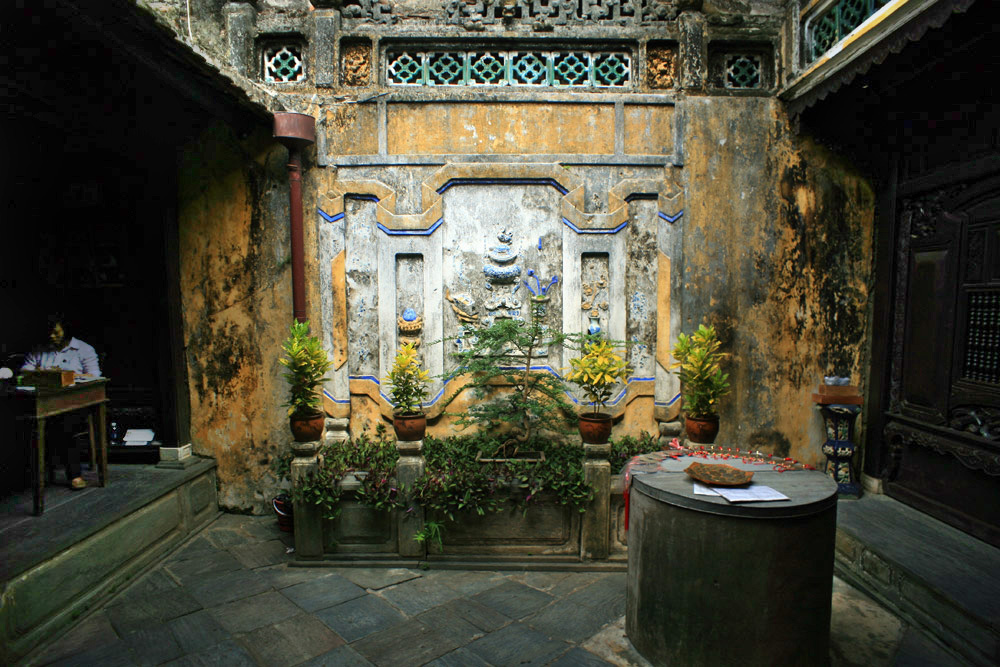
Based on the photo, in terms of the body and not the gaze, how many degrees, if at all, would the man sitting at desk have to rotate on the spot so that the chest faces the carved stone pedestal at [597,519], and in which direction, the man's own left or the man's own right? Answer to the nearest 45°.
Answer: approximately 45° to the man's own left

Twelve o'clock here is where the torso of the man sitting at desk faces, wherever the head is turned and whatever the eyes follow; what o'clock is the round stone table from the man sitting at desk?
The round stone table is roughly at 11 o'clock from the man sitting at desk.

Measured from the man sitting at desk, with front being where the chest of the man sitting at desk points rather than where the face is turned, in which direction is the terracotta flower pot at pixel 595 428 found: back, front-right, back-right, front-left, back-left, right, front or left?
front-left

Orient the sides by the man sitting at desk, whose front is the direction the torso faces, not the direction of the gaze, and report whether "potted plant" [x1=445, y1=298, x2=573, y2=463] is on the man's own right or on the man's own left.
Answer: on the man's own left

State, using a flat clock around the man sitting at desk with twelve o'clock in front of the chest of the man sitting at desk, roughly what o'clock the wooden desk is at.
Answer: The wooden desk is roughly at 12 o'clock from the man sitting at desk.

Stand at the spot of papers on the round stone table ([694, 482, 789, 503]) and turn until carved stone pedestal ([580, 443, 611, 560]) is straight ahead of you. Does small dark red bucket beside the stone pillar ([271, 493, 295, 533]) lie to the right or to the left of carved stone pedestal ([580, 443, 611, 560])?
left

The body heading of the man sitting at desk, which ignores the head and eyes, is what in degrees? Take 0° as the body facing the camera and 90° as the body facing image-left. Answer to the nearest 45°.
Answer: approximately 0°

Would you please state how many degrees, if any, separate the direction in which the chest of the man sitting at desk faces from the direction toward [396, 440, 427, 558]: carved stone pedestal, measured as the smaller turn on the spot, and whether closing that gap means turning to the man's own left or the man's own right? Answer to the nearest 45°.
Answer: approximately 45° to the man's own left
